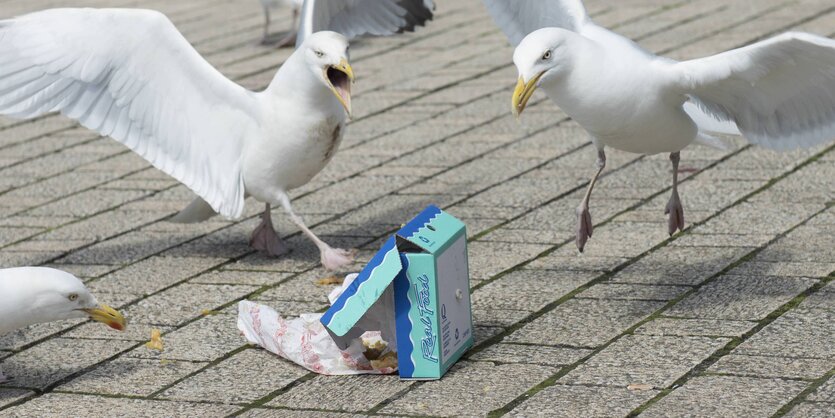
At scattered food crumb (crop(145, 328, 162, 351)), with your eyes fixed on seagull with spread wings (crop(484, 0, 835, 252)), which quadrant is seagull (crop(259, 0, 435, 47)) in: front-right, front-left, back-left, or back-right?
front-left

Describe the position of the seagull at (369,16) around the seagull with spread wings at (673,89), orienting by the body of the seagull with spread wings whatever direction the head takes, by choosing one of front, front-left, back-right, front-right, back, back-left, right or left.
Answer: right

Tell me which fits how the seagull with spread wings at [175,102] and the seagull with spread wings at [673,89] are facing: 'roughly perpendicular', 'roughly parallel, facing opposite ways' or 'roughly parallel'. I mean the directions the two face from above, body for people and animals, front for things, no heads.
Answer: roughly perpendicular

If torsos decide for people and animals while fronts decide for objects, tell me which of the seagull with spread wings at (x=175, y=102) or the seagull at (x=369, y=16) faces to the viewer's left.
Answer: the seagull

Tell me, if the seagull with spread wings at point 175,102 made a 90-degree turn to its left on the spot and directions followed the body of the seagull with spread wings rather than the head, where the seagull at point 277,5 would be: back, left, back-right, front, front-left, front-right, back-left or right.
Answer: front-left

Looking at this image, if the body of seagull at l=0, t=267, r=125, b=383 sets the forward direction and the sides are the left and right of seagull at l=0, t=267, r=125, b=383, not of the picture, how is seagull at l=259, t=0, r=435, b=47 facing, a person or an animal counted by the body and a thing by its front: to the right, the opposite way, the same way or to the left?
the opposite way

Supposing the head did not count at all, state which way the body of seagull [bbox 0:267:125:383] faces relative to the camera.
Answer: to the viewer's right

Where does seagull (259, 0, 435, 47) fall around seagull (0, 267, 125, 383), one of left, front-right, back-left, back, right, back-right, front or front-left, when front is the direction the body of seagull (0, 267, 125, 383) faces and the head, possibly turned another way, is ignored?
front-left

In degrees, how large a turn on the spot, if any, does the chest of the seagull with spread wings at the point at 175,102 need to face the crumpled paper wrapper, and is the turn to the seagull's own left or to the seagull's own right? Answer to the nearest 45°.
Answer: approximately 45° to the seagull's own right

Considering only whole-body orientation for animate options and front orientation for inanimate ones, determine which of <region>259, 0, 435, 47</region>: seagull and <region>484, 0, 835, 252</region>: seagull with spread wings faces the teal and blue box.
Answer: the seagull with spread wings

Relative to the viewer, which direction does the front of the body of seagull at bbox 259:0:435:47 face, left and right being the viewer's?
facing to the left of the viewer

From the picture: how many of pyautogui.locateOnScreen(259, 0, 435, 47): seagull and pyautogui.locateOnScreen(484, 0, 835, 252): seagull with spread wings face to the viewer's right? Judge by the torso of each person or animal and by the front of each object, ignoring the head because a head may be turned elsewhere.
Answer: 0

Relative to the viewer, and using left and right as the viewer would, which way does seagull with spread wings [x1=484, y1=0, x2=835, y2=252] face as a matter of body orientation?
facing the viewer and to the left of the viewer

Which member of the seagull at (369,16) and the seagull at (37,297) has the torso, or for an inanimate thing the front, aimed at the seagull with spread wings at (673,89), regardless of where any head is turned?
the seagull at (37,297)
